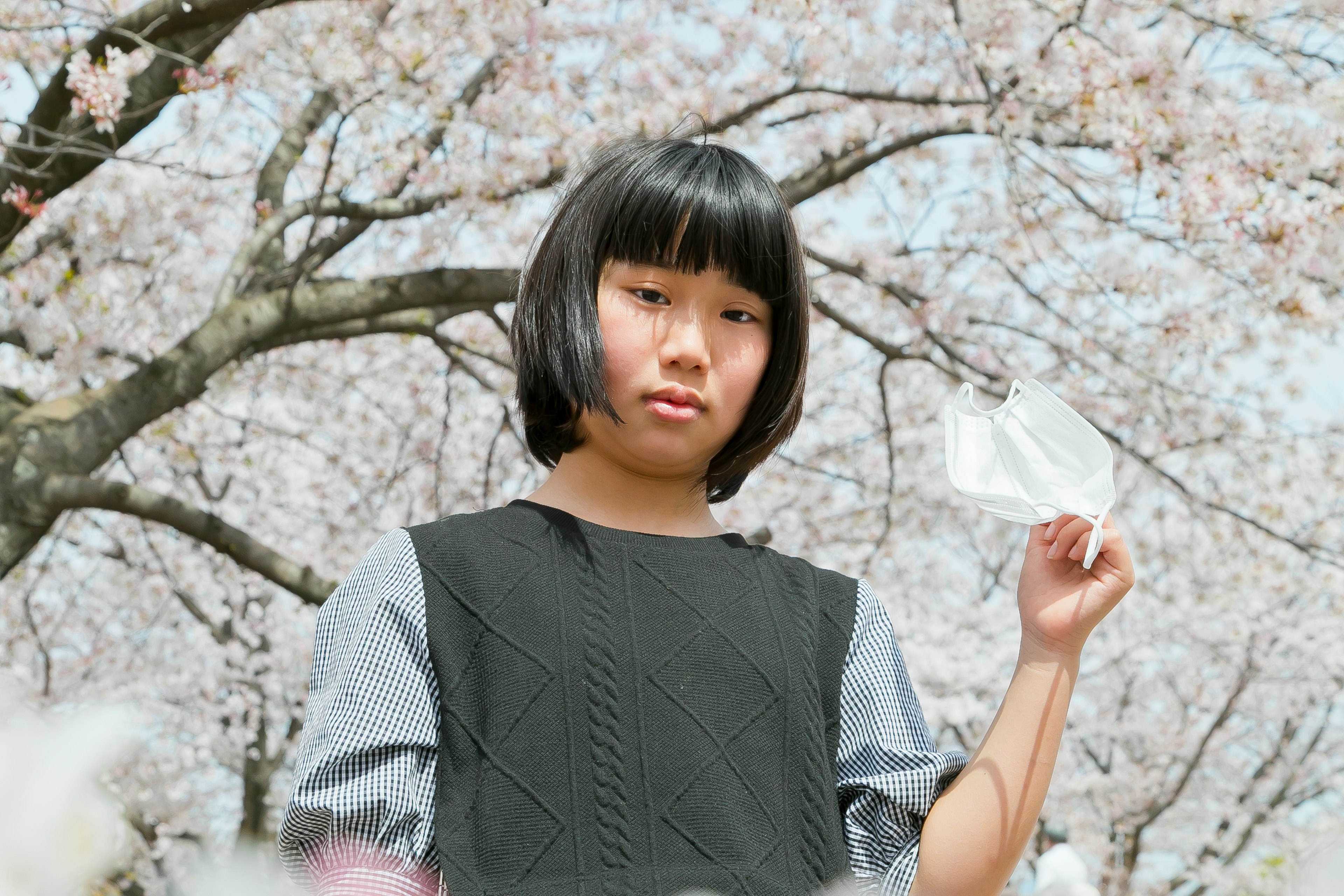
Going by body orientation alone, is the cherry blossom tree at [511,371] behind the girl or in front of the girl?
behind

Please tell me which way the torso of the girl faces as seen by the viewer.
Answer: toward the camera
